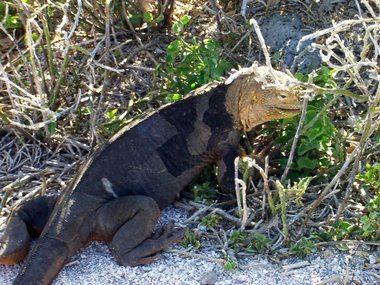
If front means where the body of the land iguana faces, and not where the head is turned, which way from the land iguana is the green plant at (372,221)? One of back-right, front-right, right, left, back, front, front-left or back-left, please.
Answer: right

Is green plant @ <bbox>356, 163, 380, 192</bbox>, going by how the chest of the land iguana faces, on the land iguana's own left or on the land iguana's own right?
on the land iguana's own right

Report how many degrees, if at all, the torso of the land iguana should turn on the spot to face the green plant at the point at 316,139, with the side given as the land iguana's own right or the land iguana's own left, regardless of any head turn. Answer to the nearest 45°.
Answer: approximately 45° to the land iguana's own right

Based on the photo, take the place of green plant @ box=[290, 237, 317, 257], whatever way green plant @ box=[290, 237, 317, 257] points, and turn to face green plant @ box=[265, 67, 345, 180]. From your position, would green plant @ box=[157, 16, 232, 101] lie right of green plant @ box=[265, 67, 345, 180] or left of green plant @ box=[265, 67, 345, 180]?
left

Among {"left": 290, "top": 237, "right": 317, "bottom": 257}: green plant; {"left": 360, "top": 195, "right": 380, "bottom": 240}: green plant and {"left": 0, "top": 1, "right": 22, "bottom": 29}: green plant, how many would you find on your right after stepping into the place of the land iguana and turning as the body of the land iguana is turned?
2

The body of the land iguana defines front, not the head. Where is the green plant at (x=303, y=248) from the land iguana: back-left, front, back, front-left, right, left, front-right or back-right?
right

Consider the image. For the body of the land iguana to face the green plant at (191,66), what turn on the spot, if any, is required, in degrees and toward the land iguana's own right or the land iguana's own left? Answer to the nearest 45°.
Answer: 0° — it already faces it

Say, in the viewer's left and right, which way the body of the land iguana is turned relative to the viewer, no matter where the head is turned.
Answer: facing away from the viewer and to the right of the viewer

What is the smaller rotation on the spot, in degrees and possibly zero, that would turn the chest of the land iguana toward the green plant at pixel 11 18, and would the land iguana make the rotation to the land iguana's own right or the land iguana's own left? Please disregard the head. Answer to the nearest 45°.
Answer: approximately 45° to the land iguana's own left
